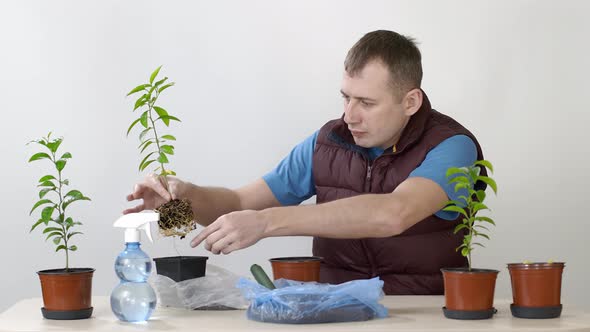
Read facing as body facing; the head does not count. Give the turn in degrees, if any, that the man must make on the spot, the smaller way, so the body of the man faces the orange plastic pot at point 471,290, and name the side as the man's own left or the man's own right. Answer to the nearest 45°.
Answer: approximately 45° to the man's own left

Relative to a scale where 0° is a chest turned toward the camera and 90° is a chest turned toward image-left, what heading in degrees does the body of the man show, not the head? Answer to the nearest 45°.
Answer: approximately 45°
